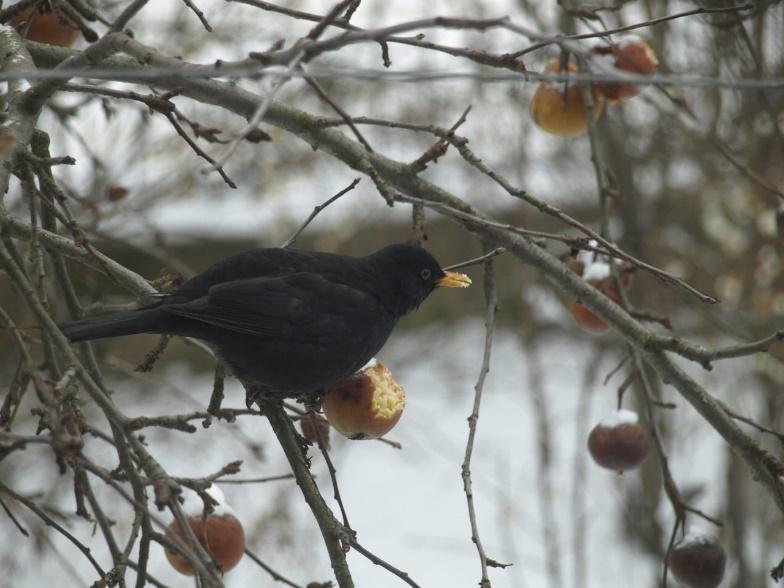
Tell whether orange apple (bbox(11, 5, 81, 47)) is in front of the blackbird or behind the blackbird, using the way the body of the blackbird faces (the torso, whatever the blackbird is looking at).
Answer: behind

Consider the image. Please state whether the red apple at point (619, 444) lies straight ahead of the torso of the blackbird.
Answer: yes

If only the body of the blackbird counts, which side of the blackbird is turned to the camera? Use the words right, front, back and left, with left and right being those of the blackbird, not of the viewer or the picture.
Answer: right

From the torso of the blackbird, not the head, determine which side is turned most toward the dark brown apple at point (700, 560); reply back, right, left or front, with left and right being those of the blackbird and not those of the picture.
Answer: front

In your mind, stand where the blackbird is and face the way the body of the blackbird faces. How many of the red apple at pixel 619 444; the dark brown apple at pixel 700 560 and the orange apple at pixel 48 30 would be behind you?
1
